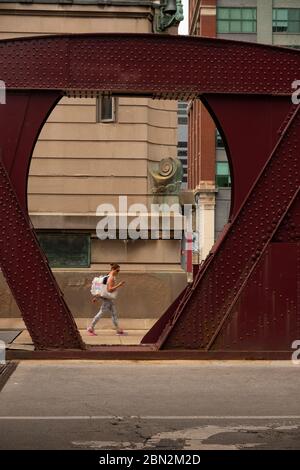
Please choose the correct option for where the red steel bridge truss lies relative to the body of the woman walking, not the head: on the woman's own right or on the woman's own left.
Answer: on the woman's own right

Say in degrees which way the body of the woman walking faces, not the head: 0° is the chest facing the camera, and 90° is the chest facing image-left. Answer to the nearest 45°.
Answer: approximately 270°
